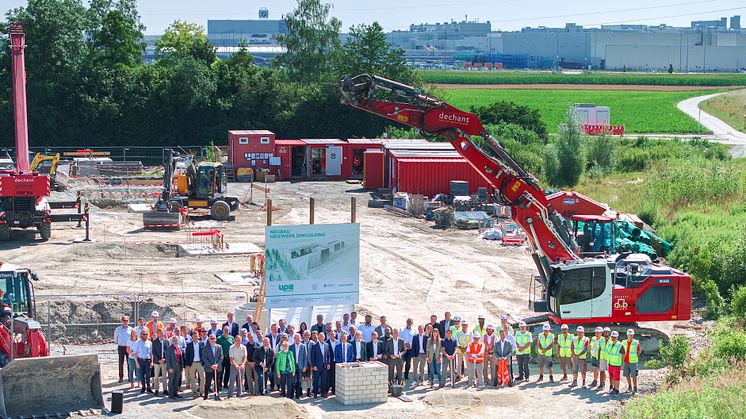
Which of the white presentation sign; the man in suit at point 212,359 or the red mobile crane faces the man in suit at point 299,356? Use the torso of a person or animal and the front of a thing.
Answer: the white presentation sign

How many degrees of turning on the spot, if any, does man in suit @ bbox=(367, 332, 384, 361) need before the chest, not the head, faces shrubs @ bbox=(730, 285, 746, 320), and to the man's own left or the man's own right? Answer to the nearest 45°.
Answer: approximately 135° to the man's own left

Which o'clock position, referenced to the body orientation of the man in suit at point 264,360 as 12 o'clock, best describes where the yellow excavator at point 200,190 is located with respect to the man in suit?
The yellow excavator is roughly at 6 o'clock from the man in suit.

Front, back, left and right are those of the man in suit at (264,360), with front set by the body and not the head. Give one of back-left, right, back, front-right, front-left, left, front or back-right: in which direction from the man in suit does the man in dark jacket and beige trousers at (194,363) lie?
right

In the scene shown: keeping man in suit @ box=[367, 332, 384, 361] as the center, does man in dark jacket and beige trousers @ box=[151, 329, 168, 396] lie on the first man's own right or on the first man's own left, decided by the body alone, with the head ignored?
on the first man's own right

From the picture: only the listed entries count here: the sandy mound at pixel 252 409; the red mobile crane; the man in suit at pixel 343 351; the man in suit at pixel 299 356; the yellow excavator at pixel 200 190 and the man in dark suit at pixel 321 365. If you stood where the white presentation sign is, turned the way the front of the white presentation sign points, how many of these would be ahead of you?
4

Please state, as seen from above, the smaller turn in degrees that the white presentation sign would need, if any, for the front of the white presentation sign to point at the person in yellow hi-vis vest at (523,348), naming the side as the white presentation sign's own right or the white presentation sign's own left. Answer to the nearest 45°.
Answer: approximately 45° to the white presentation sign's own left

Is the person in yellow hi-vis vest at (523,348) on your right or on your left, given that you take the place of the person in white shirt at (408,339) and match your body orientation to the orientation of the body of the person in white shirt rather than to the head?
on your left

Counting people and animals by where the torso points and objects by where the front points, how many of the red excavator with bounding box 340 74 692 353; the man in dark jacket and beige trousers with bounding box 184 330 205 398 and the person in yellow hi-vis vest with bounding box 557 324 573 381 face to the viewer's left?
1

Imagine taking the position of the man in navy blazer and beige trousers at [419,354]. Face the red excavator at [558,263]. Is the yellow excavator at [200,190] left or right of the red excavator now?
left

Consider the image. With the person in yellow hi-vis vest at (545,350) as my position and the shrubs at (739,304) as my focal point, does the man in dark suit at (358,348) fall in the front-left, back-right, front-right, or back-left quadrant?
back-left

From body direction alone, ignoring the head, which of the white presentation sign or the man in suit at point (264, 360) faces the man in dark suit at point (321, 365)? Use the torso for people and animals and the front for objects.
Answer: the white presentation sign

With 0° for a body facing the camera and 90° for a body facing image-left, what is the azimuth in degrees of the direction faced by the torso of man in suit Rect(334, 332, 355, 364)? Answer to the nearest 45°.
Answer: approximately 0°
